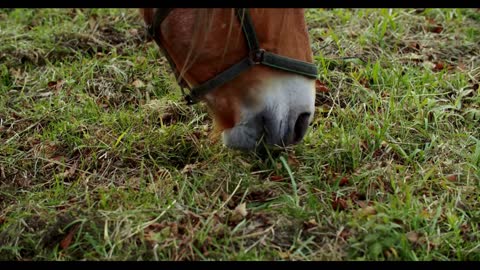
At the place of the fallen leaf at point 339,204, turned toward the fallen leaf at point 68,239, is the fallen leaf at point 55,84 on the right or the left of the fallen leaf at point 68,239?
right
